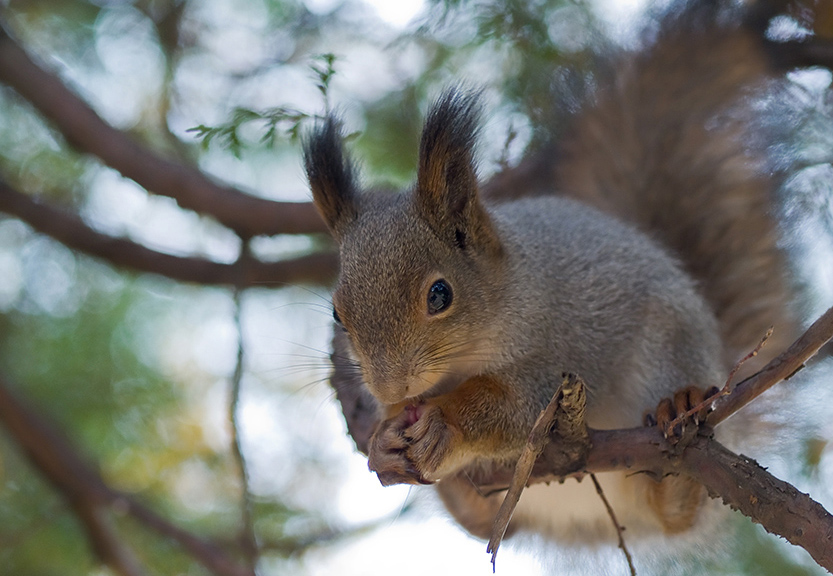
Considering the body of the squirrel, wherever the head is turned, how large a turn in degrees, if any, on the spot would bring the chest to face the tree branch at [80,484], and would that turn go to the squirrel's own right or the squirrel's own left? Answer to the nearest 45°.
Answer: approximately 45° to the squirrel's own right

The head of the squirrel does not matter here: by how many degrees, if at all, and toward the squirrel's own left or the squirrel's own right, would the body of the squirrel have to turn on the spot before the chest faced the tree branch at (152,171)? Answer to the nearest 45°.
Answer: approximately 45° to the squirrel's own right

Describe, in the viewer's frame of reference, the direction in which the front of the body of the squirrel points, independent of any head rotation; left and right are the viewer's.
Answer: facing the viewer and to the left of the viewer
